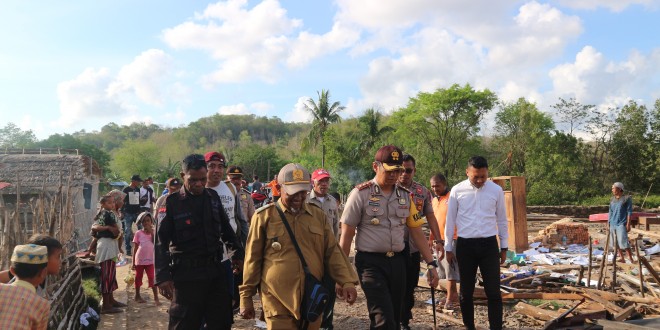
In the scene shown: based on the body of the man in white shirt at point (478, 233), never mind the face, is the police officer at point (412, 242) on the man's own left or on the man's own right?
on the man's own right

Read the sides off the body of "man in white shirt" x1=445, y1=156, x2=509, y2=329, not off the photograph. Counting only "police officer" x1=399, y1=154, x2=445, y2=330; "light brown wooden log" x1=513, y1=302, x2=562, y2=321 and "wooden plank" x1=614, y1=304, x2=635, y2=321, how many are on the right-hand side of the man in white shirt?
1

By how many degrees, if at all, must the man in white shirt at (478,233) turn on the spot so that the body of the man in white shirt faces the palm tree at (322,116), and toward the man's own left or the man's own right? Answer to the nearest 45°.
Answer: approximately 180°

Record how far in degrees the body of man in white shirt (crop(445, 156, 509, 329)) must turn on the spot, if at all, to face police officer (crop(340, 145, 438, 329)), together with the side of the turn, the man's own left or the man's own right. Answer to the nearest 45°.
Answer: approximately 45° to the man's own right

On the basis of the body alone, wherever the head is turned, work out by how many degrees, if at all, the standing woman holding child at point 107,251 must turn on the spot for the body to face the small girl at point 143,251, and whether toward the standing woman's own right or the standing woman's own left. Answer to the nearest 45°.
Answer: approximately 45° to the standing woman's own left

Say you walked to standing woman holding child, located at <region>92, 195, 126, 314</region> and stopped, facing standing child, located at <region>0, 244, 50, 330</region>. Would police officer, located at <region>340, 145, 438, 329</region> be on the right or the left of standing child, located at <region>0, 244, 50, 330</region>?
left

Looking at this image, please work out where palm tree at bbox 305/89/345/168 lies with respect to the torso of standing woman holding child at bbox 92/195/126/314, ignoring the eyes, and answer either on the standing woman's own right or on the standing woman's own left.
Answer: on the standing woman's own left

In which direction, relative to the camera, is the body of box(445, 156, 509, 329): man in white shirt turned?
toward the camera

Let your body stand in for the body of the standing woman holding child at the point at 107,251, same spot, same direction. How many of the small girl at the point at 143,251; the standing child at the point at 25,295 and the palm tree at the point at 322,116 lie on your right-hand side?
1

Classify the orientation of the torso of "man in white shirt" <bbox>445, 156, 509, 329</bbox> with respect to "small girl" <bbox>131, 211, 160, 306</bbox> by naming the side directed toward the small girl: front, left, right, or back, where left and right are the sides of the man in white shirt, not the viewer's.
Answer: right

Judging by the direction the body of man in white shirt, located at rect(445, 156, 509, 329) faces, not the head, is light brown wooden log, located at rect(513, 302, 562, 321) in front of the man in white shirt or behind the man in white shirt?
behind

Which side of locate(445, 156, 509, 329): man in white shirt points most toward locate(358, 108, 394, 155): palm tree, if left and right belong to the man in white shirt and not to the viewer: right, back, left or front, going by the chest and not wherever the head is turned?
back
